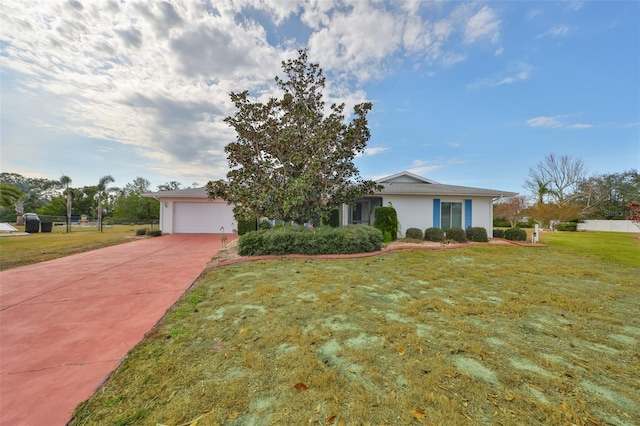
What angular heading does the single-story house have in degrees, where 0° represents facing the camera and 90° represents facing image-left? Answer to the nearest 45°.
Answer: approximately 0°

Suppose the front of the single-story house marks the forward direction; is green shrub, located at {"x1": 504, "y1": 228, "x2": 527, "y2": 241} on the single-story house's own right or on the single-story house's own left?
on the single-story house's own left

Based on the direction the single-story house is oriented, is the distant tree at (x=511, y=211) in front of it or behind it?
behind

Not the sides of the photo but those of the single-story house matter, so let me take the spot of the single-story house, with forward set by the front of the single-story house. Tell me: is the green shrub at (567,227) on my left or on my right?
on my left

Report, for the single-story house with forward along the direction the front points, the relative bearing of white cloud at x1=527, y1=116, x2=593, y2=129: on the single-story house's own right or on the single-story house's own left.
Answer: on the single-story house's own left

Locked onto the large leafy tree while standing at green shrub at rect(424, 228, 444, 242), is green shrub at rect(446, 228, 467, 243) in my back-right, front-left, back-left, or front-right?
back-left

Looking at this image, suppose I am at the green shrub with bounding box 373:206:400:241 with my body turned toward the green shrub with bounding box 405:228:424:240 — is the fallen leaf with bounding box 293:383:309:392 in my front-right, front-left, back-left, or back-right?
back-right
